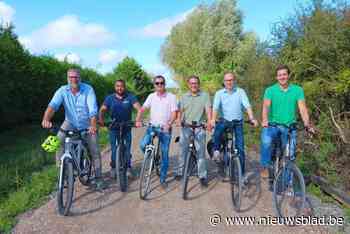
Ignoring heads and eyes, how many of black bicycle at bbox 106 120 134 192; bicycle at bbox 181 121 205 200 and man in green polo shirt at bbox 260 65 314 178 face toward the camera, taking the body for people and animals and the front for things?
3

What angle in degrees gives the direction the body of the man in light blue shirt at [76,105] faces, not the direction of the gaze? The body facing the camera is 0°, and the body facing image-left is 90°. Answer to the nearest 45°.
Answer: approximately 0°

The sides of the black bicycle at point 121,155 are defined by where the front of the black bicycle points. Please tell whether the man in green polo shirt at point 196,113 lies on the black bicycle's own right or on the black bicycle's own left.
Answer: on the black bicycle's own left

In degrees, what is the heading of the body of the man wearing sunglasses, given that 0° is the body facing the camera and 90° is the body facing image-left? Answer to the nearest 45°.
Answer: approximately 0°

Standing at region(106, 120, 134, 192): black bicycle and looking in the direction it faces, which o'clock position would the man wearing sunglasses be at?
The man wearing sunglasses is roughly at 9 o'clock from the black bicycle.

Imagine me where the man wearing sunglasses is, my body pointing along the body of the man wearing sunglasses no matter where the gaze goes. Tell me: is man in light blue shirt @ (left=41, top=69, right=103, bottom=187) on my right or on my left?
on my right

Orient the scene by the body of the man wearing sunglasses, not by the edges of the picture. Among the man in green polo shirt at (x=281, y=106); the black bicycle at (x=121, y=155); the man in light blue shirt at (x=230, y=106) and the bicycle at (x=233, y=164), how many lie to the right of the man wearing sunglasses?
1
